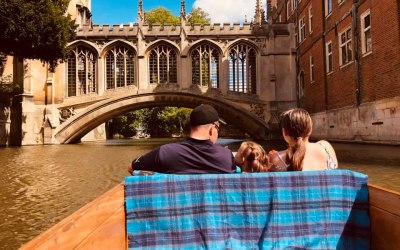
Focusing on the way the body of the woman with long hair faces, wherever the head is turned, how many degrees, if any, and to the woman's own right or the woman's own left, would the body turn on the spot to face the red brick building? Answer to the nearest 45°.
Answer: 0° — they already face it

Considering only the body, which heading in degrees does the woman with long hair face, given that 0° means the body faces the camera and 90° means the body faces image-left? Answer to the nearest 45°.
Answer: approximately 180°

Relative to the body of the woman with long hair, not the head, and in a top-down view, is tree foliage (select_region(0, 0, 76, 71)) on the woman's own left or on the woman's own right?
on the woman's own left

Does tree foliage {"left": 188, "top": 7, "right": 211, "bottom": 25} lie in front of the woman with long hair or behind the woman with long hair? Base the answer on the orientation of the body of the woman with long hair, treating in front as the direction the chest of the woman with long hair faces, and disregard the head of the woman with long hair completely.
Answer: in front

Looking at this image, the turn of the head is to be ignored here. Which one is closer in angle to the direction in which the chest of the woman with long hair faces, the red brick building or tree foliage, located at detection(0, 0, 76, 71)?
the red brick building

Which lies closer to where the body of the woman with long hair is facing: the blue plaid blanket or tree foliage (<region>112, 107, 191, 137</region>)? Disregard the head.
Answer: the tree foliage

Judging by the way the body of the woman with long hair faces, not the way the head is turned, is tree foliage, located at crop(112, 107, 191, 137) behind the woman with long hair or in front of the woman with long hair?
in front

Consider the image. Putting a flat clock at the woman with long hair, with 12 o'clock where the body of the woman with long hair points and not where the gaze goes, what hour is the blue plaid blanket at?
The blue plaid blanket is roughly at 7 o'clock from the woman with long hair.
